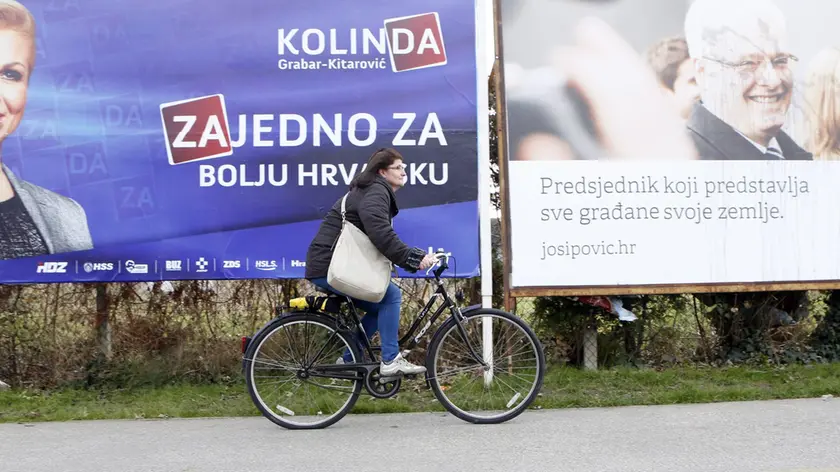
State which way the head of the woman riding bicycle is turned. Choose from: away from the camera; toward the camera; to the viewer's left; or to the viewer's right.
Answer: to the viewer's right

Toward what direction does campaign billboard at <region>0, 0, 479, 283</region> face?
toward the camera

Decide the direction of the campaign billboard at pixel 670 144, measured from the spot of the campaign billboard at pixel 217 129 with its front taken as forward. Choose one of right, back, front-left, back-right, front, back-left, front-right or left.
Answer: left

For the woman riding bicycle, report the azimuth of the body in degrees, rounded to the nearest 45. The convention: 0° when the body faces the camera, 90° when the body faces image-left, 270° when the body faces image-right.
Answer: approximately 270°

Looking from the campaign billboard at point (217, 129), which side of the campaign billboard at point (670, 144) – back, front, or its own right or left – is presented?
right

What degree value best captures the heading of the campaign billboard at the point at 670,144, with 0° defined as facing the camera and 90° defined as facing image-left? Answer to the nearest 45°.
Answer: approximately 0°

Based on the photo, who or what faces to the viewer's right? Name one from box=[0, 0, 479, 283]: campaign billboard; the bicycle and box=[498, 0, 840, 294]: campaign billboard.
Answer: the bicycle

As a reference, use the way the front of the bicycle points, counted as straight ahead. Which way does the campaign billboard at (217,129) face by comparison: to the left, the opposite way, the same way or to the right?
to the right

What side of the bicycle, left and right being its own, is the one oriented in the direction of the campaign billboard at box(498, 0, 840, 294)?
front

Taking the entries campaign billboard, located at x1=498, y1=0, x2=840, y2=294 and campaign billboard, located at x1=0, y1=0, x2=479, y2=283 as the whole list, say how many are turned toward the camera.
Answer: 2

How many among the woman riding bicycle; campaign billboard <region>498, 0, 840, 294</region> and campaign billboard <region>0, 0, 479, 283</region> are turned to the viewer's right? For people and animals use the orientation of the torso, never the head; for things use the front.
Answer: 1

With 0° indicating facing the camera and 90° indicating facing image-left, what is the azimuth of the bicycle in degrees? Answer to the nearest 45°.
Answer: approximately 270°
